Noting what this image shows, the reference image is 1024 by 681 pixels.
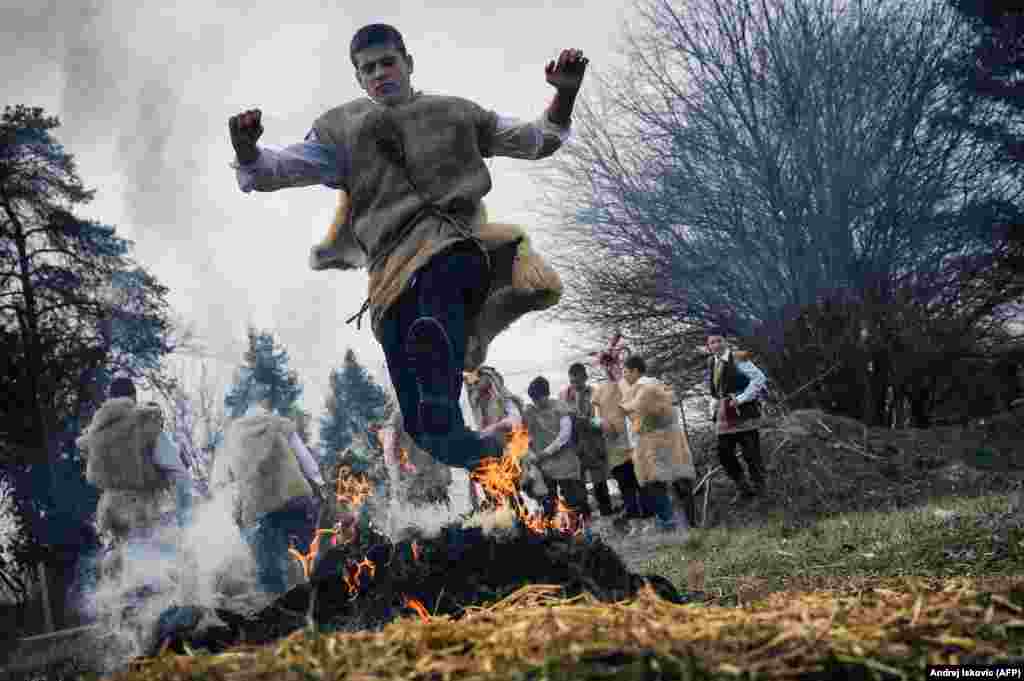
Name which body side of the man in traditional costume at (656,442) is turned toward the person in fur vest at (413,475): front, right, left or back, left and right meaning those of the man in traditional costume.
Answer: front

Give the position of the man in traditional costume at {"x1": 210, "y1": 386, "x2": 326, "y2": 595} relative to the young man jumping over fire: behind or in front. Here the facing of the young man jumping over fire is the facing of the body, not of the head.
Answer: behind

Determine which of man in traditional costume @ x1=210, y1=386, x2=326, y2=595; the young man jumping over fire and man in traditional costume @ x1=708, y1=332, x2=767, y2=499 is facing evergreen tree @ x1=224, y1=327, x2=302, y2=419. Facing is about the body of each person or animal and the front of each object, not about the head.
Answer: man in traditional costume @ x1=210, y1=386, x2=326, y2=595

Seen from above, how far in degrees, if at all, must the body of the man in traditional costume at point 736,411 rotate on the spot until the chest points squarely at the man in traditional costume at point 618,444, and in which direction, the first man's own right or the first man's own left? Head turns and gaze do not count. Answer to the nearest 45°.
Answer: approximately 90° to the first man's own right

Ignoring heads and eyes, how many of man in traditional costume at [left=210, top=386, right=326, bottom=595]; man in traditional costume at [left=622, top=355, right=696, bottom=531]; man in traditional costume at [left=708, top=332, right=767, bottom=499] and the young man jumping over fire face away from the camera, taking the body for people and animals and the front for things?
1

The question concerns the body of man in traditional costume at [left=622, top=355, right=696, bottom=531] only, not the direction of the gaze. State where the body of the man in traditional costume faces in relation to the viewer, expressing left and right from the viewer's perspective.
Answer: facing to the left of the viewer

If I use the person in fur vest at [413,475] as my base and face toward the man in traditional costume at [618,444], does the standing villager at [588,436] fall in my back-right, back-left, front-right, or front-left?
front-left

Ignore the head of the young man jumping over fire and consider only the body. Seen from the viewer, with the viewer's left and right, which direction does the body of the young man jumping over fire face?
facing the viewer

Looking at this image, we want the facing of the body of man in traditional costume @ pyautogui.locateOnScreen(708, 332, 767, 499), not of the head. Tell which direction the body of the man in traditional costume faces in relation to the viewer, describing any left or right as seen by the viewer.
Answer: facing the viewer and to the left of the viewer

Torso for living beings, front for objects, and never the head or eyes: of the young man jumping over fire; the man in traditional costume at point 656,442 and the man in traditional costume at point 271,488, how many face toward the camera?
1

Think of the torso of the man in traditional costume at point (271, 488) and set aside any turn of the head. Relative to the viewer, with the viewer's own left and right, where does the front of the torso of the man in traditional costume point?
facing away from the viewer

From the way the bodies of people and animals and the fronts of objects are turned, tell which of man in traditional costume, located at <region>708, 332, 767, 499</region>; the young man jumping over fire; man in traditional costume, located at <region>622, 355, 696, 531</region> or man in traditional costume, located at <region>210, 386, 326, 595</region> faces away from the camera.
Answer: man in traditional costume, located at <region>210, 386, 326, 595</region>

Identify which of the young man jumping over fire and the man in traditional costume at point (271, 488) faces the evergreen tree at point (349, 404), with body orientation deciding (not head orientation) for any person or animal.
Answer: the man in traditional costume

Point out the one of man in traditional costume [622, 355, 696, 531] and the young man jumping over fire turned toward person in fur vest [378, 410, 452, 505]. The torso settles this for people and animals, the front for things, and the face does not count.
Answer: the man in traditional costume

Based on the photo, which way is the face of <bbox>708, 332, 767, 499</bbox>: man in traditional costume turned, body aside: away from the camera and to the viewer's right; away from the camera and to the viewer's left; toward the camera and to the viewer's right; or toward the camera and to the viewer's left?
toward the camera and to the viewer's left

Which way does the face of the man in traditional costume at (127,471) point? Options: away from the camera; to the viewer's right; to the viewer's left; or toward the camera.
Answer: away from the camera

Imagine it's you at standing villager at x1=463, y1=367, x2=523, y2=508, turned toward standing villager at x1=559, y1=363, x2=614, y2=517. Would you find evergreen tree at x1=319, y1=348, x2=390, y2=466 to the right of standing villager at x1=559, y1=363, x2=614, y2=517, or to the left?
left
